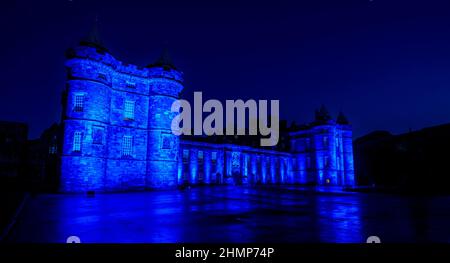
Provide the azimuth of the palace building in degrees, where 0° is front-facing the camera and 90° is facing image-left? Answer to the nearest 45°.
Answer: approximately 315°

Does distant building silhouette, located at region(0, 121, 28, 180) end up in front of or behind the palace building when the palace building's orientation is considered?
behind
